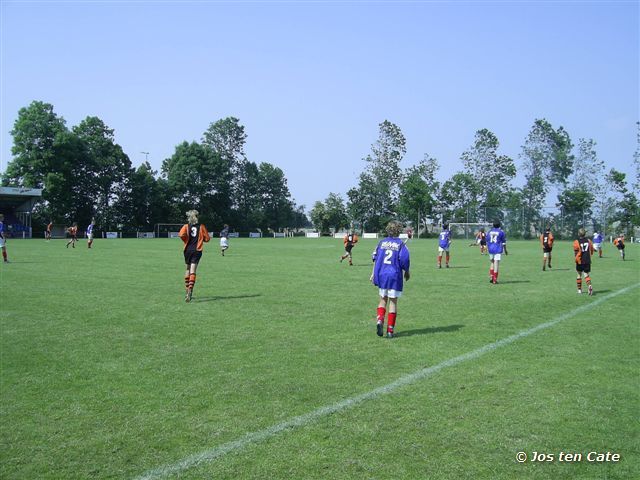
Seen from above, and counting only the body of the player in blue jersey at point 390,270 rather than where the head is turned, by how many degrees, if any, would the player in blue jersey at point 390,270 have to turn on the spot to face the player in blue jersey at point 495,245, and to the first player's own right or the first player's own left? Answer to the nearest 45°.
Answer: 0° — they already face them

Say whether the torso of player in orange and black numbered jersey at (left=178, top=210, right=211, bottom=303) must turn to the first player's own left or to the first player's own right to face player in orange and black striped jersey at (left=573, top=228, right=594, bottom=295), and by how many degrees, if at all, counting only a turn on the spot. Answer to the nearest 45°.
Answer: approximately 90° to the first player's own right

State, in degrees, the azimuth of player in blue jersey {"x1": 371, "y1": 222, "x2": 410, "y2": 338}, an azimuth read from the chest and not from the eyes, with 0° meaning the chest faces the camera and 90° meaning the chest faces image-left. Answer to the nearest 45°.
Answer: approximately 180°

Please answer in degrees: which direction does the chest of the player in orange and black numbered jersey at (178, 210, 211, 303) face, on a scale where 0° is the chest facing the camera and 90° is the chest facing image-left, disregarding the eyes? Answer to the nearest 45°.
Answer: approximately 180°

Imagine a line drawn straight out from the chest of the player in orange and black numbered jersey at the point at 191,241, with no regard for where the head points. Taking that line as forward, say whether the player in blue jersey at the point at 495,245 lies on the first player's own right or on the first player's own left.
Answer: on the first player's own right

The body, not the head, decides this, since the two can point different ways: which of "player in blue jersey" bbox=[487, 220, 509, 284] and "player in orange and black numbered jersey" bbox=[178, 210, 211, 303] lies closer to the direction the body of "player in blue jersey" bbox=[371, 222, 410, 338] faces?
the player in blue jersey
